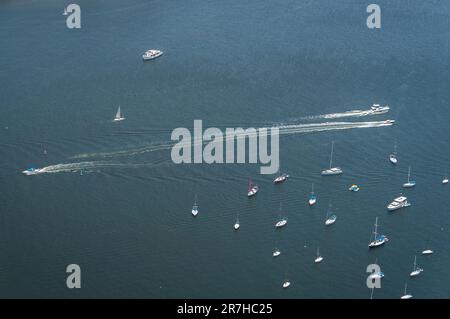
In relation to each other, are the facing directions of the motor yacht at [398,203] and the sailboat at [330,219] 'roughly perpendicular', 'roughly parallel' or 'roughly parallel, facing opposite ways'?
roughly parallel

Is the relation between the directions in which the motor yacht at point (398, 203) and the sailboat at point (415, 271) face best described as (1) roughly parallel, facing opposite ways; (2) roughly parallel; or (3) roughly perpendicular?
roughly parallel

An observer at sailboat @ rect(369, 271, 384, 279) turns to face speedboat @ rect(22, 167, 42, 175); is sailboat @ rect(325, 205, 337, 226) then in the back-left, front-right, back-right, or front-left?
front-right

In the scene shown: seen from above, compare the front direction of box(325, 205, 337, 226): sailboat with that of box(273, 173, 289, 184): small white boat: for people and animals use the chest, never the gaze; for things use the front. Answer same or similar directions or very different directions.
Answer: same or similar directions
